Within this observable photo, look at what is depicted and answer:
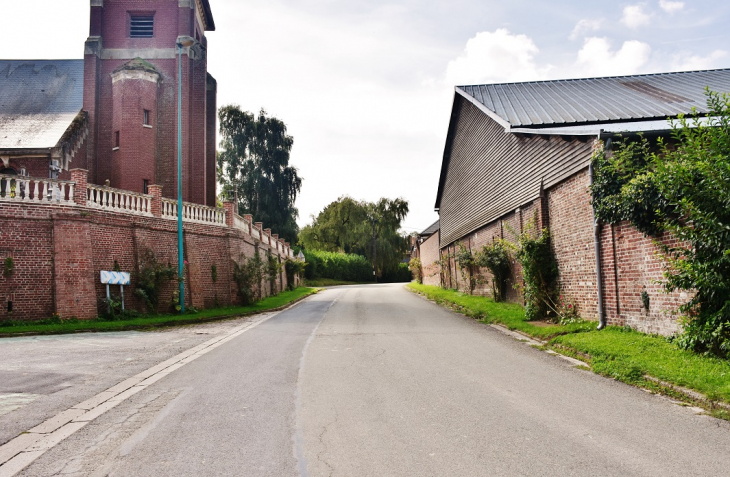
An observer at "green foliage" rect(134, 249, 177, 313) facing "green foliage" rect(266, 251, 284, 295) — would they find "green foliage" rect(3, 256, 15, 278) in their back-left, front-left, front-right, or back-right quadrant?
back-left

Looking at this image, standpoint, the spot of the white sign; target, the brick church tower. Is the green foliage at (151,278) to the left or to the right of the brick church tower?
right

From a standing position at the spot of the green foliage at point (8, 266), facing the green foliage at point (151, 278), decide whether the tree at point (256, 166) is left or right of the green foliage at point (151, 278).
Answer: left

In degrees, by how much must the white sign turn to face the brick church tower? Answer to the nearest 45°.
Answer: approximately 180°

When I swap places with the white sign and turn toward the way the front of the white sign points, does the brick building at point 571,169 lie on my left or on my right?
on my left

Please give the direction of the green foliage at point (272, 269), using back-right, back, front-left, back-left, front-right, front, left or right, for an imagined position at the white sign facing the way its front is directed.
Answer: back-left

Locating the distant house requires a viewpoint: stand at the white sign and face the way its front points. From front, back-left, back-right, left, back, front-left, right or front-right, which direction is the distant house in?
back-left

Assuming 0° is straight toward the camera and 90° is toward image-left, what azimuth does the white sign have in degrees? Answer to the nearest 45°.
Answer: approximately 0°

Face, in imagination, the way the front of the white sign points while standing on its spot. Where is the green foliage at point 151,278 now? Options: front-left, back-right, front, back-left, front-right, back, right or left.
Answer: back-left

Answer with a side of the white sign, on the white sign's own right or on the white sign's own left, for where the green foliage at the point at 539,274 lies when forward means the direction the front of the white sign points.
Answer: on the white sign's own left
